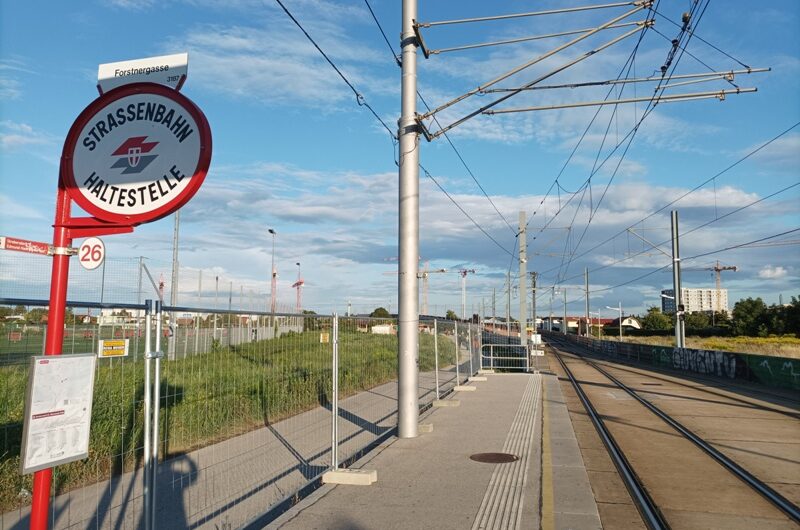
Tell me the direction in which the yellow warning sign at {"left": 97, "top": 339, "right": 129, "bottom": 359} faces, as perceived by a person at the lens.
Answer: facing the viewer

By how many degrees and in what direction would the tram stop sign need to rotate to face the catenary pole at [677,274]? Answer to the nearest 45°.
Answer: approximately 135° to its left

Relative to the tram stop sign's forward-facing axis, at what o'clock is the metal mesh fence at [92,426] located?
The metal mesh fence is roughly at 6 o'clock from the tram stop sign.

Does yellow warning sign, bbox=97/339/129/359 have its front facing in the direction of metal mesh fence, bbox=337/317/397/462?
no

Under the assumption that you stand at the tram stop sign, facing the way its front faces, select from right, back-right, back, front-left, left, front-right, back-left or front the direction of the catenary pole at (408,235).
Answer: back-left

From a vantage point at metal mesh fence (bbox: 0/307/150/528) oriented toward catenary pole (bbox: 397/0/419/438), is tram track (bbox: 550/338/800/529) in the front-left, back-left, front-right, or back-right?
front-right

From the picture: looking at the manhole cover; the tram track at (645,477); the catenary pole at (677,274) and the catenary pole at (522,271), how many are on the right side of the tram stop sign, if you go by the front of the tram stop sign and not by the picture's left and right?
0

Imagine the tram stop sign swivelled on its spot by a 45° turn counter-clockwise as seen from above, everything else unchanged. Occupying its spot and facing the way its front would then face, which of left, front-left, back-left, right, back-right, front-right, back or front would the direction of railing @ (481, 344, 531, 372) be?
left

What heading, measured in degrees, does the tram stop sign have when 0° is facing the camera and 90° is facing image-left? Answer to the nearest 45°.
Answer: approximately 0°

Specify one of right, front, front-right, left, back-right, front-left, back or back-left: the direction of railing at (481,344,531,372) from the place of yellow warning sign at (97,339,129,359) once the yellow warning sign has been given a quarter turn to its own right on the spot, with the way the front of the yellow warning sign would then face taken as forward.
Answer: back-right

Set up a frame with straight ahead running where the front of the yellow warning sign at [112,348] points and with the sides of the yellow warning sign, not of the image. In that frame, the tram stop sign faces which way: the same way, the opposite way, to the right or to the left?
the same way

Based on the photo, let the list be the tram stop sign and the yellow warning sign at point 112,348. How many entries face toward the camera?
2

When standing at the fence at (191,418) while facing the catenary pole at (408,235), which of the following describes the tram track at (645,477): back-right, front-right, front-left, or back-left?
front-right
